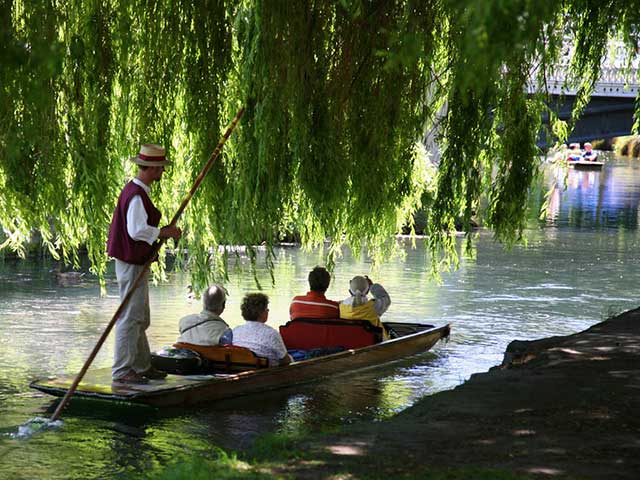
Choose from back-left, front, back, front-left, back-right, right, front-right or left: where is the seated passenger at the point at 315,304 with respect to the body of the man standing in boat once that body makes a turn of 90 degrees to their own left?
front-right

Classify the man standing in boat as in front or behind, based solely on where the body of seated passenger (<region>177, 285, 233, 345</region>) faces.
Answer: behind

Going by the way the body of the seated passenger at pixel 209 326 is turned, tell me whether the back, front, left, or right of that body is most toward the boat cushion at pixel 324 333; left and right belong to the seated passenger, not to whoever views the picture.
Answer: front

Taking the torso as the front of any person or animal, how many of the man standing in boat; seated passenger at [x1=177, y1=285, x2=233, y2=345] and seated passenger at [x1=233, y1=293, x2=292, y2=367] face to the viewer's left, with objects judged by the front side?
0

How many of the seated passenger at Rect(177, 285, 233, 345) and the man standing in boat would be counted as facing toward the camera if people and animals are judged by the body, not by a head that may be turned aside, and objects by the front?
0

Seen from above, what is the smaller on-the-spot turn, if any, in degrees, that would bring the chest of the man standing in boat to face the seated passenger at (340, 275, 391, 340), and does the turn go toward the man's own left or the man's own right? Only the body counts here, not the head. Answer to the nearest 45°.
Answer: approximately 45° to the man's own left

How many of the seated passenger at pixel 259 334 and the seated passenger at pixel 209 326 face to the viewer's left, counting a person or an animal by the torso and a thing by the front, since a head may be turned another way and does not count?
0

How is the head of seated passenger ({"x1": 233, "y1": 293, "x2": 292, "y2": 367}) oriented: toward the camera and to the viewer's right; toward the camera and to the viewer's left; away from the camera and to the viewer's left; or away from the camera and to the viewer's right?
away from the camera and to the viewer's right

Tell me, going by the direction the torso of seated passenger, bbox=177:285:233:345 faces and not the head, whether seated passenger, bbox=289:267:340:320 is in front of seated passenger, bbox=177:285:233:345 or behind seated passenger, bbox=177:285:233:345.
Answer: in front

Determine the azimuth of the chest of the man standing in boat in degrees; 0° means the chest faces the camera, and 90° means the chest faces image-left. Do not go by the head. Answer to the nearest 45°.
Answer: approximately 270°

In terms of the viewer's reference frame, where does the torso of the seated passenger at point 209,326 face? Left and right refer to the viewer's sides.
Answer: facing away from the viewer and to the right of the viewer

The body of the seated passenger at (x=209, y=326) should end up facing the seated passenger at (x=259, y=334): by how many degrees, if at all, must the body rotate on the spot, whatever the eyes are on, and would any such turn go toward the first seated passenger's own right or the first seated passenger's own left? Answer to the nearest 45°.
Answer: approximately 45° to the first seated passenger's own right

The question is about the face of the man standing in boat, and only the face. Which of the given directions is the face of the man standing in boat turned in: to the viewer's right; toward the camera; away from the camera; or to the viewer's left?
to the viewer's right

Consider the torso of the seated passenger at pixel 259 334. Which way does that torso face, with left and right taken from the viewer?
facing away from the viewer and to the right of the viewer
